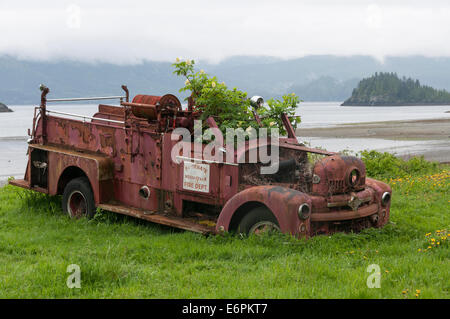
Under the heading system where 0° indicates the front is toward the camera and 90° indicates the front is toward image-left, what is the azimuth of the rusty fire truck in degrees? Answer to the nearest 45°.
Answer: approximately 315°

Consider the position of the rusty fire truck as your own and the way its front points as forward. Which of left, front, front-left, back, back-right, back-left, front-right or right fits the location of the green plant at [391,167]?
left
